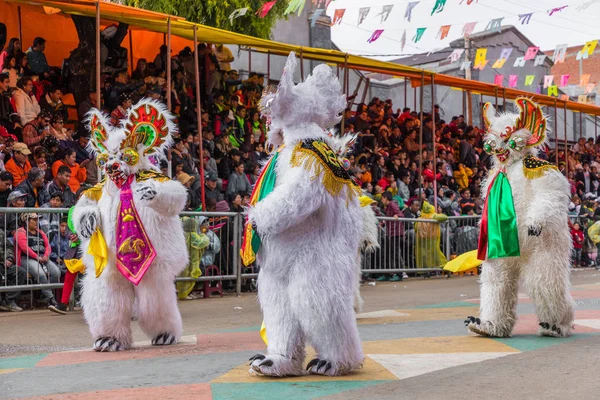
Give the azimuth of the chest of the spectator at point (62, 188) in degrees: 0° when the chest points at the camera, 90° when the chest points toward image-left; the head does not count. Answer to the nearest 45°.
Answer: approximately 315°

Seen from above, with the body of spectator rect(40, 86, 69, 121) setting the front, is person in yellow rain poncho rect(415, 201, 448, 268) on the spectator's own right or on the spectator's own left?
on the spectator's own left

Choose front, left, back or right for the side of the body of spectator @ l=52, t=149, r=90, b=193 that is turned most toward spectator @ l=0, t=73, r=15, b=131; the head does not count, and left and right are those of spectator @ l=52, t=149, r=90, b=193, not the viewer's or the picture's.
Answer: back

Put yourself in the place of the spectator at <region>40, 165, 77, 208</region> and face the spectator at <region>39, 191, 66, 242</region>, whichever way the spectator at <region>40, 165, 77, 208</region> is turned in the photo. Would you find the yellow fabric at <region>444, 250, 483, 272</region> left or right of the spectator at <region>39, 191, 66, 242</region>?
left

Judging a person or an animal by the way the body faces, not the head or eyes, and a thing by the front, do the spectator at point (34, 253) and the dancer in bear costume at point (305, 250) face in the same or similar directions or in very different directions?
very different directions

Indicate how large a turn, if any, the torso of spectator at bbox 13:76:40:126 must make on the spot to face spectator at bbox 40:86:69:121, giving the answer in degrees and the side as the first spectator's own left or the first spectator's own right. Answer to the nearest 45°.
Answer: approximately 90° to the first spectator's own left

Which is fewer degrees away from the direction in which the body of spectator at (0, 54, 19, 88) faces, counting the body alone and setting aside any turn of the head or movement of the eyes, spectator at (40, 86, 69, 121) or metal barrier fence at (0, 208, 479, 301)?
the metal barrier fence

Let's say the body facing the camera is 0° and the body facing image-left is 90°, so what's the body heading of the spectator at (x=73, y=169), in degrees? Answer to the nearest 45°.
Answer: approximately 315°

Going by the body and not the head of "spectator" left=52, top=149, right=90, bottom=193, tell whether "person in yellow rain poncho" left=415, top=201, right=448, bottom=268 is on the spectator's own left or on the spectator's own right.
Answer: on the spectator's own left

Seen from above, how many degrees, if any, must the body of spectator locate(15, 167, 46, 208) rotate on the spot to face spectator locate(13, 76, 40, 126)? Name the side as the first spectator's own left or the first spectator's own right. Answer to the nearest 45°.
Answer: approximately 135° to the first spectator's own left

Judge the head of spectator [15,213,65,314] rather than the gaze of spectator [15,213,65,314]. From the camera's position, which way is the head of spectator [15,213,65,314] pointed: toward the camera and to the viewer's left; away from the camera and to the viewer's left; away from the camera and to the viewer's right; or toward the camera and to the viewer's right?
toward the camera and to the viewer's right
